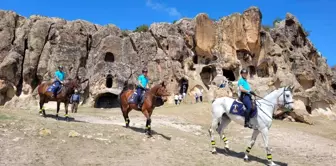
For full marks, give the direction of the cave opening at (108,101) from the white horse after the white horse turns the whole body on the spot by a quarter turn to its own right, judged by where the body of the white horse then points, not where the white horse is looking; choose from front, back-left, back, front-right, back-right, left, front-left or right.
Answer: right

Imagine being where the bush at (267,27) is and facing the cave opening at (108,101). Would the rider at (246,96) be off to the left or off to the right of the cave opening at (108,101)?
left

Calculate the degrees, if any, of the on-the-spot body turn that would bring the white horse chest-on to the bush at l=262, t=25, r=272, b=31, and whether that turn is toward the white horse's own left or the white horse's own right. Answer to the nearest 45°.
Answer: approximately 135° to the white horse's own left

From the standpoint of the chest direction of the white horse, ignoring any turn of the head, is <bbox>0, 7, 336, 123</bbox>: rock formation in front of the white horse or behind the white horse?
behind

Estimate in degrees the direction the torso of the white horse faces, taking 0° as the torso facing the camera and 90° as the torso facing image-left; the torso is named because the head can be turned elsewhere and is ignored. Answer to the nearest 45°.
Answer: approximately 315°
